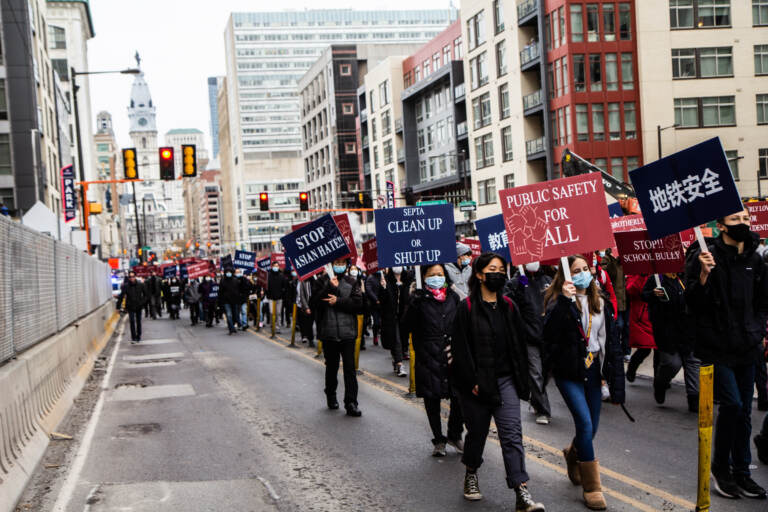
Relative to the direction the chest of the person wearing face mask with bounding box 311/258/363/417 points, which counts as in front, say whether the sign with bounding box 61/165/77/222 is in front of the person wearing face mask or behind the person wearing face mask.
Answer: behind

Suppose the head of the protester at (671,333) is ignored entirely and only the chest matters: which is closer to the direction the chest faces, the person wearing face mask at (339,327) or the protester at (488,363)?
the protester

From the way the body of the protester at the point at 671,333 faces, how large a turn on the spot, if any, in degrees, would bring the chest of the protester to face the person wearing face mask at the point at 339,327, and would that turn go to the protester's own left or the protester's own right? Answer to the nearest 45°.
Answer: approximately 90° to the protester's own right

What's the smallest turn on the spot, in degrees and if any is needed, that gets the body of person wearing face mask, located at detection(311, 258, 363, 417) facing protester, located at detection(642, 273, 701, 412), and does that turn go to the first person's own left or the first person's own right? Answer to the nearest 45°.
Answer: approximately 90° to the first person's own left
